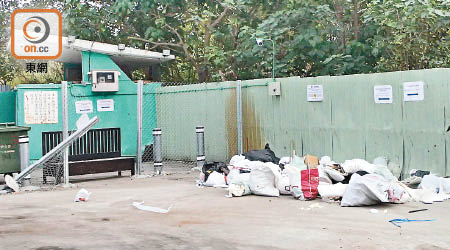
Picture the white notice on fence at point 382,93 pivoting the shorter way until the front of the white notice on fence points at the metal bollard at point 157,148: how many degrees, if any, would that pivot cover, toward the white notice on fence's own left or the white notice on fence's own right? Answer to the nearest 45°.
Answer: approximately 90° to the white notice on fence's own right

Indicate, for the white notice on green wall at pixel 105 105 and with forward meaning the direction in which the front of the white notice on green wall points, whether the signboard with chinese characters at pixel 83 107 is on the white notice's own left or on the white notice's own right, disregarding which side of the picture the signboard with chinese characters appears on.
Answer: on the white notice's own right

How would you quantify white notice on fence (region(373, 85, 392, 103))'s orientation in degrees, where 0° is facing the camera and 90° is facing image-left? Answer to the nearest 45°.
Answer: approximately 0°

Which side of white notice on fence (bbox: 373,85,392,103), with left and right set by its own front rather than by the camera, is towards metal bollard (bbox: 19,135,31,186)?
right

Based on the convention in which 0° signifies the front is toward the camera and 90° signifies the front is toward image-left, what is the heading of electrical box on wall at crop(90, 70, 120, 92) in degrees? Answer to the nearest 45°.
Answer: approximately 0°

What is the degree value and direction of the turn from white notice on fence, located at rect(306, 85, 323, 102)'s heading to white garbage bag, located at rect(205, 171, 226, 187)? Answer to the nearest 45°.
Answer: approximately 45° to its right
